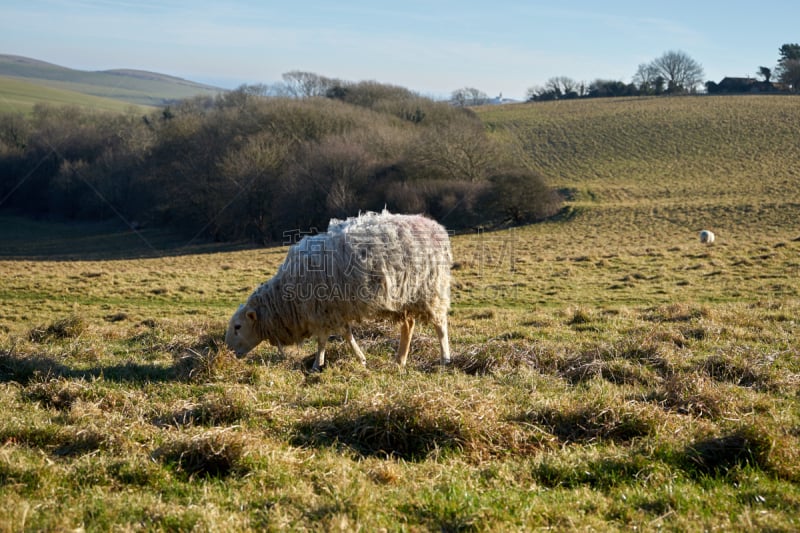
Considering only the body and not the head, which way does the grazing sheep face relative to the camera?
to the viewer's left

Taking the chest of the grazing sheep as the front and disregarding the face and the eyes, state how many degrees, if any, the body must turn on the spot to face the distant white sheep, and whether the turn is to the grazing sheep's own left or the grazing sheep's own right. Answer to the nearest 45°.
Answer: approximately 135° to the grazing sheep's own right

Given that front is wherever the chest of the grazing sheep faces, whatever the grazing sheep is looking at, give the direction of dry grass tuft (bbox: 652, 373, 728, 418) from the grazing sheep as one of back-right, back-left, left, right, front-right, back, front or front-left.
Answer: back-left

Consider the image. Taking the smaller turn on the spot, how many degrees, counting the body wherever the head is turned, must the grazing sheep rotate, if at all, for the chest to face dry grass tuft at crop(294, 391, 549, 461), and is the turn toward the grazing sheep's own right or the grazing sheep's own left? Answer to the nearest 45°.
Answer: approximately 90° to the grazing sheep's own left
